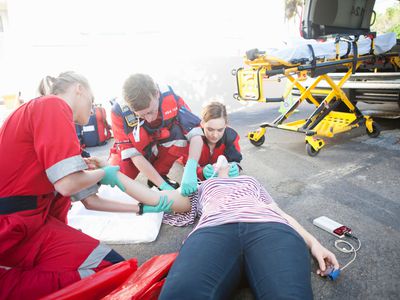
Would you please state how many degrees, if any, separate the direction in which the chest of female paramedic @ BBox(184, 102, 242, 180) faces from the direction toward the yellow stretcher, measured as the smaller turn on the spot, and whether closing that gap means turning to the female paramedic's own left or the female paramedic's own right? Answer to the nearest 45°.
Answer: approximately 135° to the female paramedic's own left

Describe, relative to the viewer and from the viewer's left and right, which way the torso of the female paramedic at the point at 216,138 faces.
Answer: facing the viewer

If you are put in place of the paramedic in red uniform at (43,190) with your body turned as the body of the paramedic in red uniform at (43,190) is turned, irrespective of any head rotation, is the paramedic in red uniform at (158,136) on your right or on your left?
on your left

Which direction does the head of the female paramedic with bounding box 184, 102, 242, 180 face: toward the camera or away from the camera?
toward the camera

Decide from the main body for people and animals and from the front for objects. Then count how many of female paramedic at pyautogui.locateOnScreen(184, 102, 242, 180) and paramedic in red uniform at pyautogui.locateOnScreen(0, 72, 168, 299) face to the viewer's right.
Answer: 1

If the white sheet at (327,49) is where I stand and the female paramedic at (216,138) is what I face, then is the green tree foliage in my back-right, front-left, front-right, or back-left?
back-right

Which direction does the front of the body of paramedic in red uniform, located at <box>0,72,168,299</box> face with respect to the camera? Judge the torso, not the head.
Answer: to the viewer's right

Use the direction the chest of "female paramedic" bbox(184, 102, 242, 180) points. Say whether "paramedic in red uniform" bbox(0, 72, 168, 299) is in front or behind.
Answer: in front

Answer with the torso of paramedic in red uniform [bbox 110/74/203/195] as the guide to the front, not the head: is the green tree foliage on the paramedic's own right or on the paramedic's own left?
on the paramedic's own left

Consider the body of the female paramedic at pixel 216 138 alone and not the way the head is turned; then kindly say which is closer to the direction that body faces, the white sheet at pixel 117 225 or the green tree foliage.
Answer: the white sheet

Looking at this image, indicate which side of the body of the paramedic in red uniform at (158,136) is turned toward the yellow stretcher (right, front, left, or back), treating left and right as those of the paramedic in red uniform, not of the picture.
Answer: left
